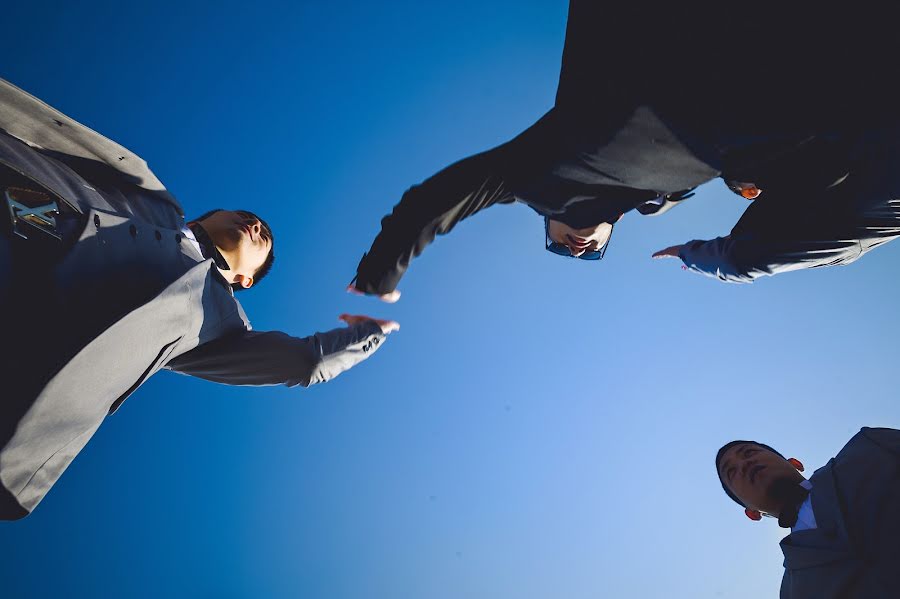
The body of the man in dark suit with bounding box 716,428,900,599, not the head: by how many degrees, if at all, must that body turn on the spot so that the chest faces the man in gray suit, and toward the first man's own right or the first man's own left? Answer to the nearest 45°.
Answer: approximately 45° to the first man's own right

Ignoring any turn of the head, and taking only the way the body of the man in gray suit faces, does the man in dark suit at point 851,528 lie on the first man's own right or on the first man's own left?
on the first man's own left

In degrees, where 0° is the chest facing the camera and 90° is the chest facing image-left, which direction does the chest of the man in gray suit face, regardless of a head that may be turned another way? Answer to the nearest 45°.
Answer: approximately 0°

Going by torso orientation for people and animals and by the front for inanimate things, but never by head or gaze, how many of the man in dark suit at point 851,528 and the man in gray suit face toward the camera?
2
